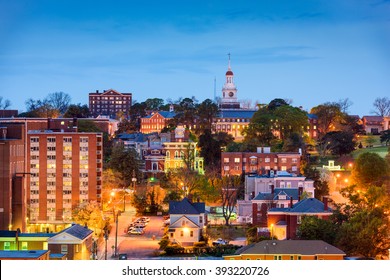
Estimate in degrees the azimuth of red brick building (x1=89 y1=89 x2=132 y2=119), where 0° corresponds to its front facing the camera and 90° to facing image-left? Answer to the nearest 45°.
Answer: approximately 0°

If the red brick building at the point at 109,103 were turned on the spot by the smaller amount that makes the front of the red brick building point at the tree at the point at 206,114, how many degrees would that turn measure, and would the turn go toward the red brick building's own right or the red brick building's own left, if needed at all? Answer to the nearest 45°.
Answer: approximately 45° to the red brick building's own left

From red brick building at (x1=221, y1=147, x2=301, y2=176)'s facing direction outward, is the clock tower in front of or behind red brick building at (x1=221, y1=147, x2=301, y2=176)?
behind

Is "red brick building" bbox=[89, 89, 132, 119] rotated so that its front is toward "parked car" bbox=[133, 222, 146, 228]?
yes

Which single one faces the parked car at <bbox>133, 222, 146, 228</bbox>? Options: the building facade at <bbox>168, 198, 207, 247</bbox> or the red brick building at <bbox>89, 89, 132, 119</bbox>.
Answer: the red brick building

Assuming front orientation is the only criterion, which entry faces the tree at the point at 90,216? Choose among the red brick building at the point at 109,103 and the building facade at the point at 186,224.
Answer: the red brick building

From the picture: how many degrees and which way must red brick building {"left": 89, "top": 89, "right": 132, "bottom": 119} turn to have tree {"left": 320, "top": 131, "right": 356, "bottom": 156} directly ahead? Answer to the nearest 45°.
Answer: approximately 45° to its left

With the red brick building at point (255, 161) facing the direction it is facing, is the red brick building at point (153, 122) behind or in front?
behind

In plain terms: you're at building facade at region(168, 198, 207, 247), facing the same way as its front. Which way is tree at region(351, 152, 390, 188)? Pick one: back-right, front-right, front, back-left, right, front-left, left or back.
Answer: back-left

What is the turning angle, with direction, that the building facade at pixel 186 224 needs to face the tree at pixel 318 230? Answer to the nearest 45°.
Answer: approximately 45° to its left

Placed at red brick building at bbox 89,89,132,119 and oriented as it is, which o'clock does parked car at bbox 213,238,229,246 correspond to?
The parked car is roughly at 12 o'clock from the red brick building.

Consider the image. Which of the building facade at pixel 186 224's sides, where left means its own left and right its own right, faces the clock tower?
back

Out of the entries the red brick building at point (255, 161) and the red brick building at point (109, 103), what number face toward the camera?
2
